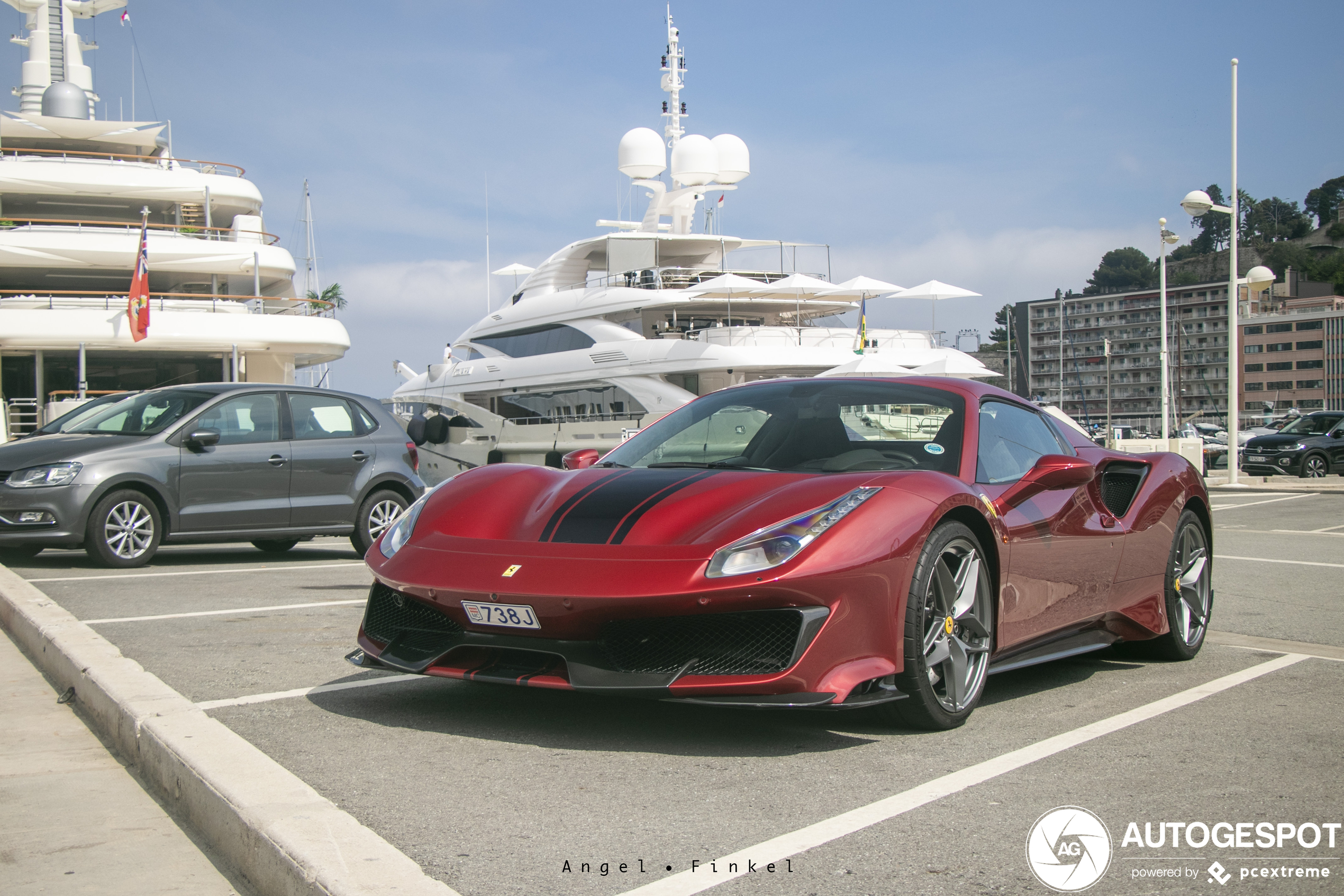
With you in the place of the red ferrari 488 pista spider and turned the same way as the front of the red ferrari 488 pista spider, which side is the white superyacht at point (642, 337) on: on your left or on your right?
on your right

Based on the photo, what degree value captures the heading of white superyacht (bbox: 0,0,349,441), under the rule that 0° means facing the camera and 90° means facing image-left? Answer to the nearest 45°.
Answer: approximately 135°

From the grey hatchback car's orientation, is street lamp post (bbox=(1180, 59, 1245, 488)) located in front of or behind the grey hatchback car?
behind

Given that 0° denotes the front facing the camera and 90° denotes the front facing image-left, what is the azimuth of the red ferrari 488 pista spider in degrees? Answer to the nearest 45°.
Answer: approximately 45°

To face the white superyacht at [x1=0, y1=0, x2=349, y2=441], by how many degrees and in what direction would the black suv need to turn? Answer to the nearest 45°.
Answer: approximately 45° to its right

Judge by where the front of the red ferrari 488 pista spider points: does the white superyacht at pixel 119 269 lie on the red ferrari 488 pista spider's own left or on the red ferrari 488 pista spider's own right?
on the red ferrari 488 pista spider's own right

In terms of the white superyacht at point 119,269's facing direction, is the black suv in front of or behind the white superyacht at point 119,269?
behind

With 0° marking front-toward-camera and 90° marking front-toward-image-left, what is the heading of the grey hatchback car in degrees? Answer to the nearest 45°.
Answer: approximately 45°

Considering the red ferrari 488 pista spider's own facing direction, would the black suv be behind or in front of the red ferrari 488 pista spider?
behind

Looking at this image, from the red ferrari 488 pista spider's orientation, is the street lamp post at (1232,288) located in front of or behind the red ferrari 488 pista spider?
behind
